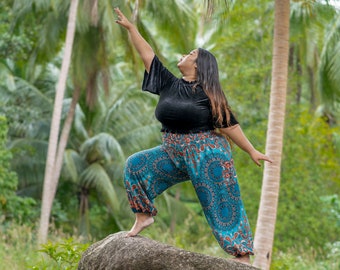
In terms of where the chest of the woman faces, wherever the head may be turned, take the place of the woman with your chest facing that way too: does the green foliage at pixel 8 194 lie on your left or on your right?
on your right
